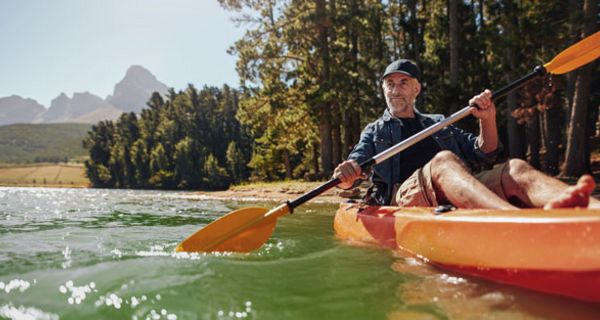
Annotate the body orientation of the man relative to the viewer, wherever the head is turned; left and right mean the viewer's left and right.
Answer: facing the viewer and to the right of the viewer
